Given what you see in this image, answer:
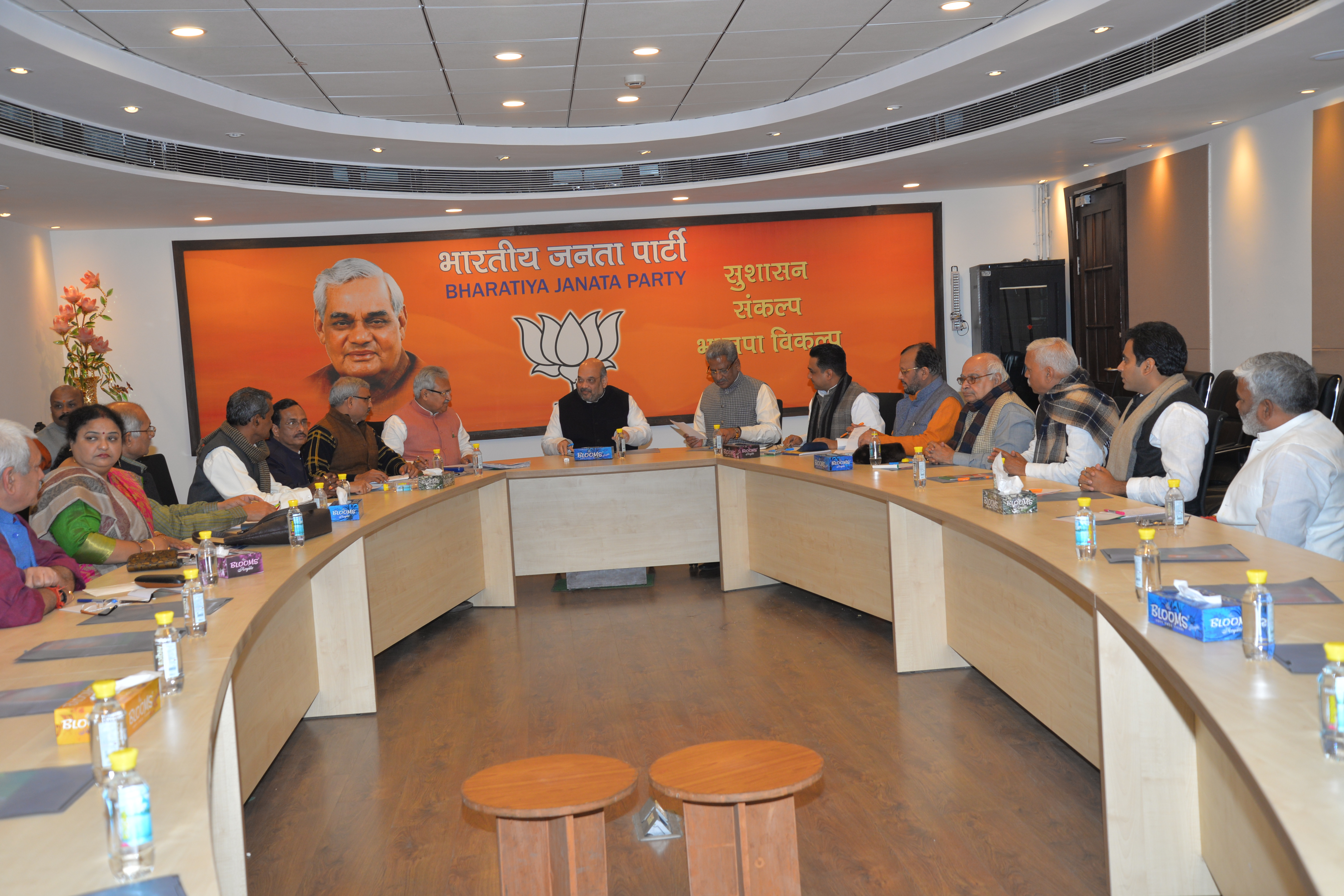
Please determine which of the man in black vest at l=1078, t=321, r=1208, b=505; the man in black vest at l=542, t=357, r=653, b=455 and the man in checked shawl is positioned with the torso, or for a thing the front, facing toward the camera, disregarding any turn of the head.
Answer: the man in black vest at l=542, t=357, r=653, b=455

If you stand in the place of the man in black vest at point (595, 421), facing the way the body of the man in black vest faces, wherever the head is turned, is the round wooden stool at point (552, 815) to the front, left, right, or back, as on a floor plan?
front

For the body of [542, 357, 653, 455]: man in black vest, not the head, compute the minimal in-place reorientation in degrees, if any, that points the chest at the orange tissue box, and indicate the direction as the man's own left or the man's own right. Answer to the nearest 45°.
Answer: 0° — they already face it

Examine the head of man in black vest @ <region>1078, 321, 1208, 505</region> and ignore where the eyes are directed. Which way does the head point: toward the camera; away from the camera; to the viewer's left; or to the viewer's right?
to the viewer's left

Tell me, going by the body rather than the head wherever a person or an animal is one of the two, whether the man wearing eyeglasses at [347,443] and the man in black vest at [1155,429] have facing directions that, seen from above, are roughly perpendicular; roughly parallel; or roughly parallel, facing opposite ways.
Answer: roughly parallel, facing opposite ways

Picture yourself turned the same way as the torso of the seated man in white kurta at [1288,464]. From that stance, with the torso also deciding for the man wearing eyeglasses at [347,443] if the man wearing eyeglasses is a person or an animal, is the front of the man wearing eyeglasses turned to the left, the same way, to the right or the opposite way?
the opposite way

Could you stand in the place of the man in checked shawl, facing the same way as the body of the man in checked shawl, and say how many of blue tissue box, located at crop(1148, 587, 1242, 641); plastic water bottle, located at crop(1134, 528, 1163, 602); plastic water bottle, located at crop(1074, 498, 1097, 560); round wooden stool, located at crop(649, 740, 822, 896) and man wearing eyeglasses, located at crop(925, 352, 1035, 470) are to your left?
4

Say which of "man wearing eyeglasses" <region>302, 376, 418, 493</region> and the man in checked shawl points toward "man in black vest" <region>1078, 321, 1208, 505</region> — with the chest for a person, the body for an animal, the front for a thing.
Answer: the man wearing eyeglasses

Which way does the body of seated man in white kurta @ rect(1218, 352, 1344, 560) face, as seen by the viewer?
to the viewer's left

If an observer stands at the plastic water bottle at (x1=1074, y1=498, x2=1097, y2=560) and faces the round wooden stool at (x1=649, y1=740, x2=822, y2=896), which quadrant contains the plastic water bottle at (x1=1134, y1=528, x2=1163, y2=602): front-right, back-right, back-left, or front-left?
front-left

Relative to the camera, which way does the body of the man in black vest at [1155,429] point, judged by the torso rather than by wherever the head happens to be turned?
to the viewer's left

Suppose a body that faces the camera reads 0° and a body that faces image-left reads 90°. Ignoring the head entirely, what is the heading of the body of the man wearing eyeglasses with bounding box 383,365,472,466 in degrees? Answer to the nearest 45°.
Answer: approximately 315°

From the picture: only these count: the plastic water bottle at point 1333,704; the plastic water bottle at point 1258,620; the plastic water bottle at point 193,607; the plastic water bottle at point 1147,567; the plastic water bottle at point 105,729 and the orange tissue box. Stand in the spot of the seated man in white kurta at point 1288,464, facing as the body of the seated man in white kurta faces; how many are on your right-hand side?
0

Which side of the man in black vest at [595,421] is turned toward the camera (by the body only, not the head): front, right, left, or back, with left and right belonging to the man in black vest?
front

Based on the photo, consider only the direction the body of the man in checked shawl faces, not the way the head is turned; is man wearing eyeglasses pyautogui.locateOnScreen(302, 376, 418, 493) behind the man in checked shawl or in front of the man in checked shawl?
in front
